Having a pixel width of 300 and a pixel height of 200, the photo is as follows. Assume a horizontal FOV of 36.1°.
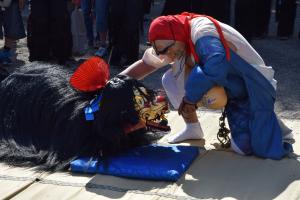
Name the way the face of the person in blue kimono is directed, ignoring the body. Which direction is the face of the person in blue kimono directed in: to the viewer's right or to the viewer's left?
to the viewer's left

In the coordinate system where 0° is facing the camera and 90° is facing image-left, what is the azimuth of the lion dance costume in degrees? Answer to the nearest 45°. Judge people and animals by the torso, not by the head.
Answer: approximately 270°

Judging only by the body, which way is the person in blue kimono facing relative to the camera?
to the viewer's left

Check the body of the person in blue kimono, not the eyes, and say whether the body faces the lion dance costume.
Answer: yes

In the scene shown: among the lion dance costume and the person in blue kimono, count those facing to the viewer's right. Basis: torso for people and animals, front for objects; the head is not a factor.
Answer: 1

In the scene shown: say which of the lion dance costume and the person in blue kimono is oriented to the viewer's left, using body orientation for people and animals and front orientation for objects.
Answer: the person in blue kimono

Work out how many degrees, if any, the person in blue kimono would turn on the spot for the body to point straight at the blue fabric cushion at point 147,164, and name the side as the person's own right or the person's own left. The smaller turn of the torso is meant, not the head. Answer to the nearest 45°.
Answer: approximately 45° to the person's own left

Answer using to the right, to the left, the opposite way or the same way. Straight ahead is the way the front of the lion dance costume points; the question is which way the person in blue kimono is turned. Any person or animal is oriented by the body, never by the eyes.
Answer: the opposite way
